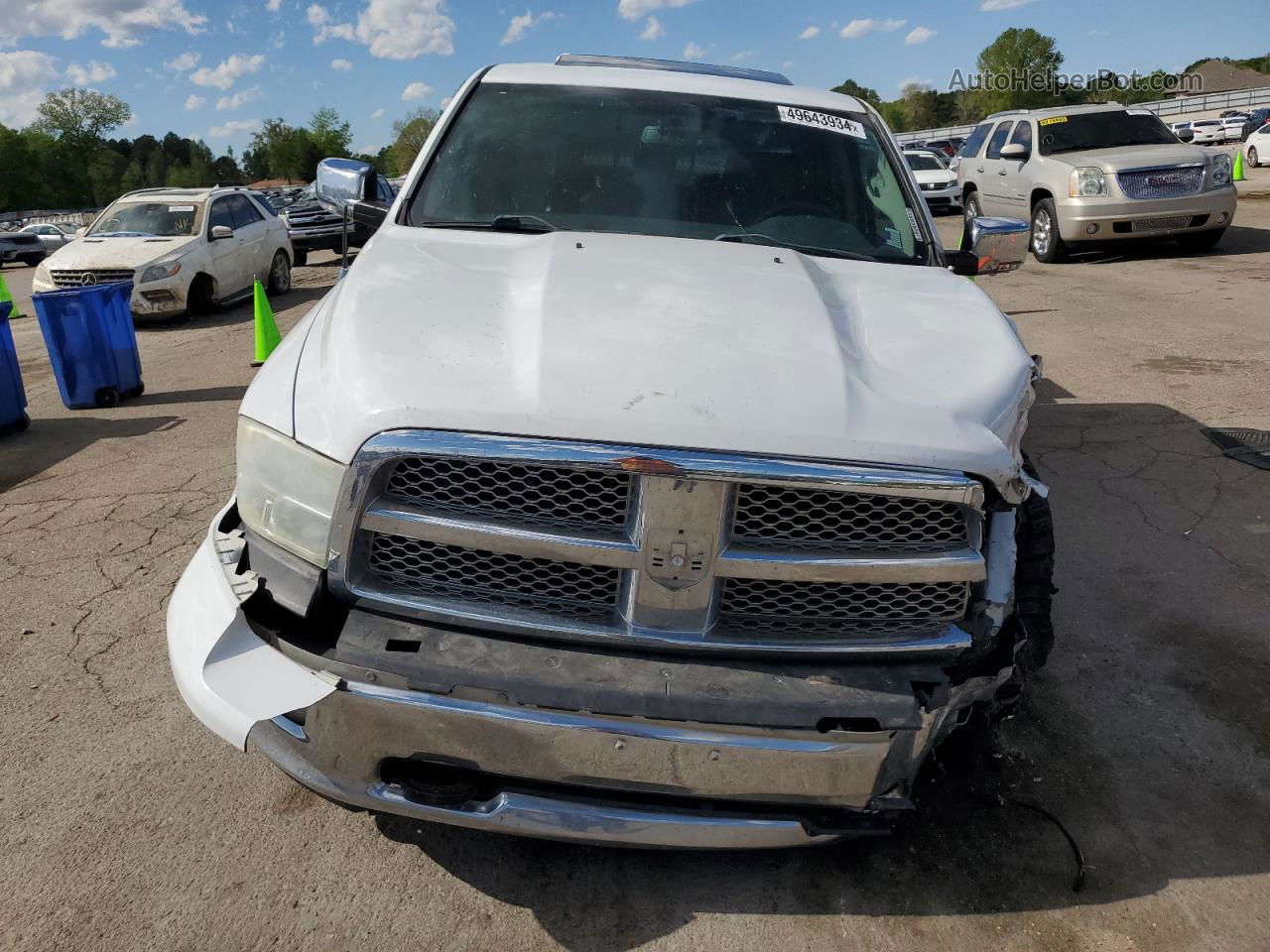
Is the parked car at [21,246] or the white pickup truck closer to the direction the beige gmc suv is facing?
the white pickup truck

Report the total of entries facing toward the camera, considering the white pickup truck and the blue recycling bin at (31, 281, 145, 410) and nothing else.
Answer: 1

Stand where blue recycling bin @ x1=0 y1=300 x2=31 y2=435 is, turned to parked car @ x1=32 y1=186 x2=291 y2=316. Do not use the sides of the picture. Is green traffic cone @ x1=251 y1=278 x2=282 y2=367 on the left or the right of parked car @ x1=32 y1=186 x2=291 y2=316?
right

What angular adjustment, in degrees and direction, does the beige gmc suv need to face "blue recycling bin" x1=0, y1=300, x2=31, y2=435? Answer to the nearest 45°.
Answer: approximately 90° to its right

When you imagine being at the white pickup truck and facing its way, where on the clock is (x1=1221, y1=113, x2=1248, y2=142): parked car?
The parked car is roughly at 7 o'clock from the white pickup truck.

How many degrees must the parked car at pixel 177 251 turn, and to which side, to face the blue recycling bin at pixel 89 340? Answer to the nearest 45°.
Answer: approximately 45° to its left

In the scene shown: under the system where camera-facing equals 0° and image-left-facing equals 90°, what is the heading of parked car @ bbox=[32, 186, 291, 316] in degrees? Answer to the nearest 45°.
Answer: approximately 45°

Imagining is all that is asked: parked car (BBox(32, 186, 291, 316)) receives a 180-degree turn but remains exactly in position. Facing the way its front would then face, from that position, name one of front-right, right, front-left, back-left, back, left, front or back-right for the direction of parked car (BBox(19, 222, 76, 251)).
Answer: front-left

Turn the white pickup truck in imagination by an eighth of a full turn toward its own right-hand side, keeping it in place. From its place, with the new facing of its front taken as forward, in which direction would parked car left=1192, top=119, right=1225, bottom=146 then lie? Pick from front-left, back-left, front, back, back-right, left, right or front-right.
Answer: back

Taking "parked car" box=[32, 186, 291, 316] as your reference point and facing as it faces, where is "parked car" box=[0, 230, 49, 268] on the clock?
"parked car" box=[0, 230, 49, 268] is roughly at 4 o'clock from "parked car" box=[32, 186, 291, 316].
